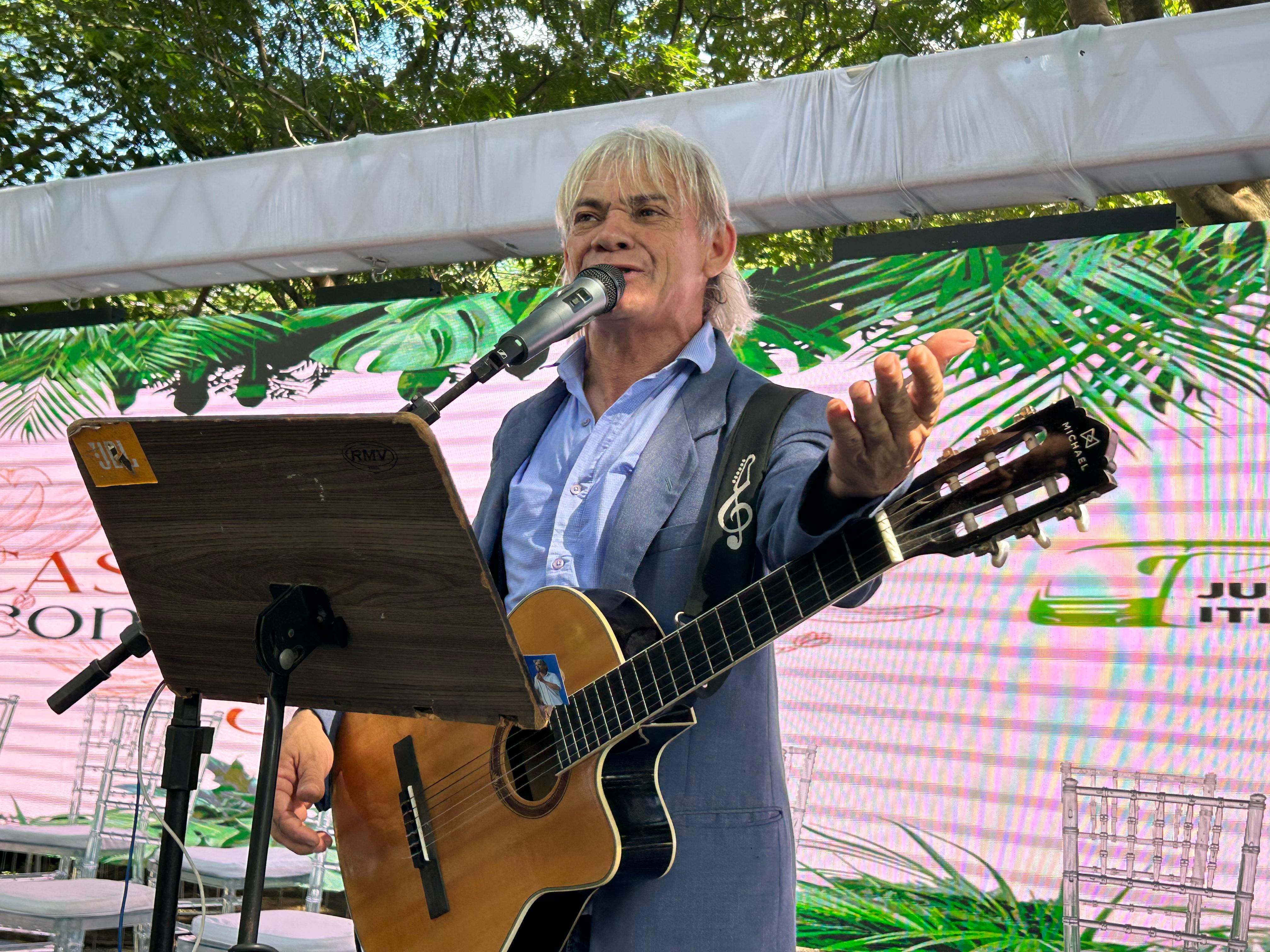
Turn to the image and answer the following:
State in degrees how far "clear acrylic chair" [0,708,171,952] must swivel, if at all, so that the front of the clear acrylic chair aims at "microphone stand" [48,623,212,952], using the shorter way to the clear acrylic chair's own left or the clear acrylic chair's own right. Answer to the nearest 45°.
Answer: approximately 45° to the clear acrylic chair's own left

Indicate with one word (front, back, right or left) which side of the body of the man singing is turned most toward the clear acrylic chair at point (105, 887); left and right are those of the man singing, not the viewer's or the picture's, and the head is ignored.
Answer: right

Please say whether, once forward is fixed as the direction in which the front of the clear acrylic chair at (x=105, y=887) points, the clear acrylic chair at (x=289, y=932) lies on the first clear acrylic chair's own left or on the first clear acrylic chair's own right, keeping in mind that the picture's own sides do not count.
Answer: on the first clear acrylic chair's own left

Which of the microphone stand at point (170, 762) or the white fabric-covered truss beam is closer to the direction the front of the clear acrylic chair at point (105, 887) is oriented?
the microphone stand

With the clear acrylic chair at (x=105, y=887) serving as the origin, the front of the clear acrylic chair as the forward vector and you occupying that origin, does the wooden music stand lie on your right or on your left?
on your left

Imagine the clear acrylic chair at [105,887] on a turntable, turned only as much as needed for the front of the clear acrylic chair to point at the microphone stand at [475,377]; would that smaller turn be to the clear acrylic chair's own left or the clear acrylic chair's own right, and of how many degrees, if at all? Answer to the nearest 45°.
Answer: approximately 45° to the clear acrylic chair's own left
